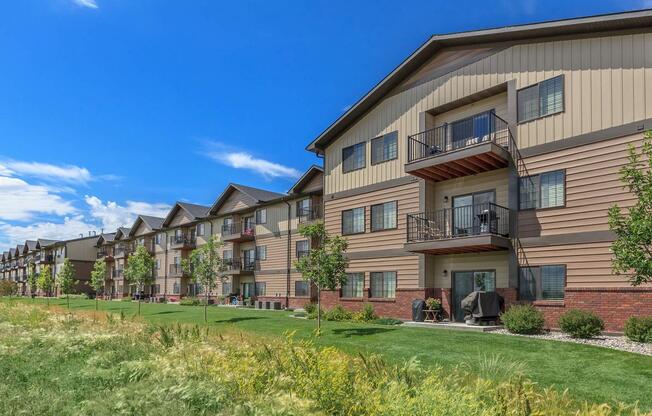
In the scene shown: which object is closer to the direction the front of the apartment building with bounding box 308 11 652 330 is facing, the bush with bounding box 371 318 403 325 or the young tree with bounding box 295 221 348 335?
the young tree

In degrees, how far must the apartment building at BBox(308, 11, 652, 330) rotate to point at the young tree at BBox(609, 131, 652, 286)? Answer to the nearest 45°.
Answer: approximately 45° to its left

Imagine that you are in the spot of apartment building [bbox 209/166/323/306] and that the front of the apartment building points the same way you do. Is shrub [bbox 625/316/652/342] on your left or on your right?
on your left

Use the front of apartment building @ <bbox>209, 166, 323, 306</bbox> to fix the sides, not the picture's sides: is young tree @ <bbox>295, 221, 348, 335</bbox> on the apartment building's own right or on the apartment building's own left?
on the apartment building's own left

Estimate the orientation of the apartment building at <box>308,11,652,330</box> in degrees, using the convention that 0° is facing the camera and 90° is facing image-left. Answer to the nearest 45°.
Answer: approximately 45°

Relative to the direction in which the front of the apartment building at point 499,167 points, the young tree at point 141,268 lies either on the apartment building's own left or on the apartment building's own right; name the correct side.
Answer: on the apartment building's own right
